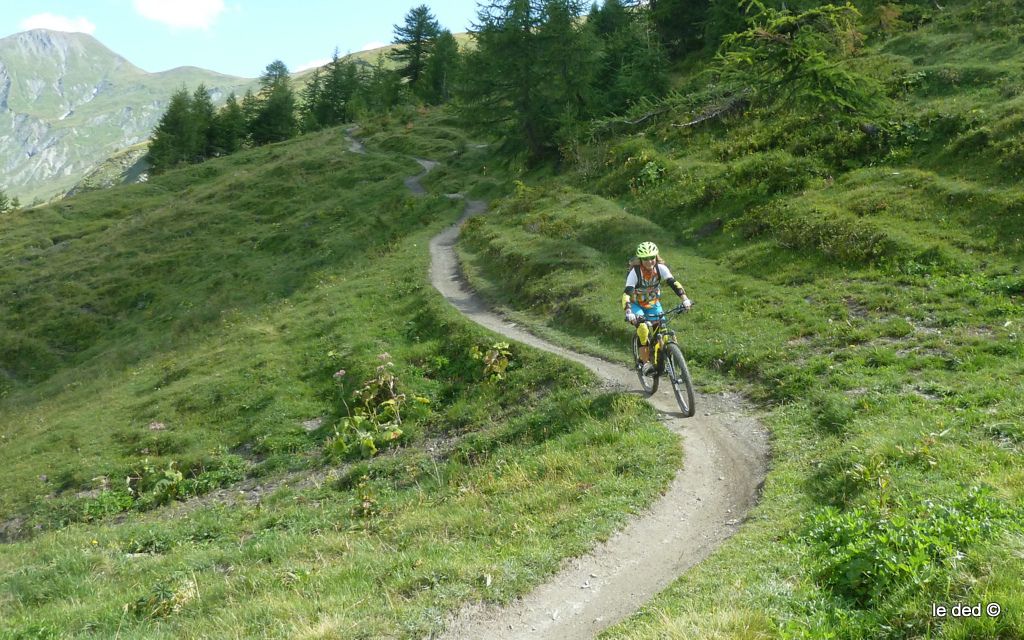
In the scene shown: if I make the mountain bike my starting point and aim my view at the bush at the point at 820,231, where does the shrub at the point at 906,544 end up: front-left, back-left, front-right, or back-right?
back-right

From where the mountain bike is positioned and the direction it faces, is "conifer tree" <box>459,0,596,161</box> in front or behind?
behind

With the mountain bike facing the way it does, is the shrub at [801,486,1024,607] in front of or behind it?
in front

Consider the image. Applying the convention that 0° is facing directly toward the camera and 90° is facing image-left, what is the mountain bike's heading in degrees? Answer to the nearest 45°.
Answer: approximately 315°

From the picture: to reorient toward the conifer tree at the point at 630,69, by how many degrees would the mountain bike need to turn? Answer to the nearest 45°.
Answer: approximately 135° to its left

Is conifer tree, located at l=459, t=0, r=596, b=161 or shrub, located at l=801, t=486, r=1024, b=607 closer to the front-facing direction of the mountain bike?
the shrub

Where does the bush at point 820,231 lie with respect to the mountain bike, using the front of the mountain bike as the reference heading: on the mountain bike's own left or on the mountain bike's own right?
on the mountain bike's own left
